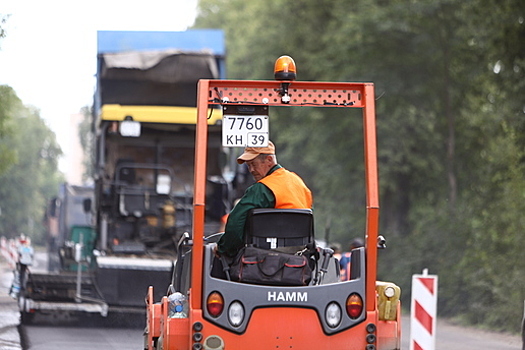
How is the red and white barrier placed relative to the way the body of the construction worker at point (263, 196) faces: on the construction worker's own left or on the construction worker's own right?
on the construction worker's own right

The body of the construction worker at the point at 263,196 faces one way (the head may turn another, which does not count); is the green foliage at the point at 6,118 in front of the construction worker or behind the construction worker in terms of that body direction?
in front

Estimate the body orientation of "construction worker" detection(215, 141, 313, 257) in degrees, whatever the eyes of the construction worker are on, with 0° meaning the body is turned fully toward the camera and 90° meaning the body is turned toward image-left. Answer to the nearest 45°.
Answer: approximately 135°

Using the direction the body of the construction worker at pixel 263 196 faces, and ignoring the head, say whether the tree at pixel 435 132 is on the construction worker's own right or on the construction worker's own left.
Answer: on the construction worker's own right

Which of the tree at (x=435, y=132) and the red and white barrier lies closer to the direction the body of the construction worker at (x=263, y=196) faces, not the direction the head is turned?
the tree

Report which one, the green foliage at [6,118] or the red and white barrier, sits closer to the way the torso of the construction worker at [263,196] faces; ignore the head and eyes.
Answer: the green foliage

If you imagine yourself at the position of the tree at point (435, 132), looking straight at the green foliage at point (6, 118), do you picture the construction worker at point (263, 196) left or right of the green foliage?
left
